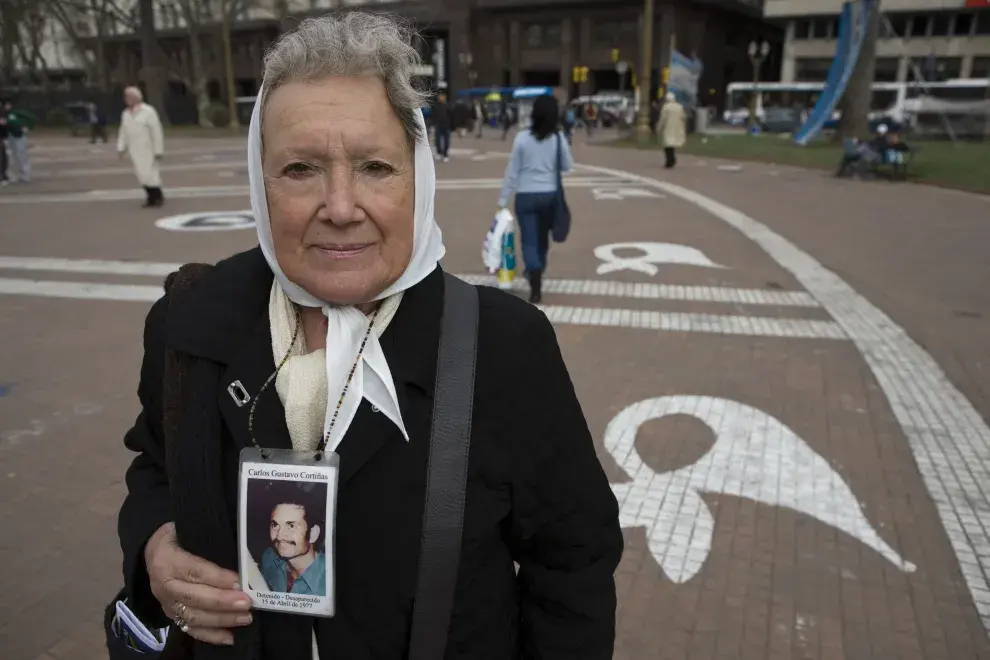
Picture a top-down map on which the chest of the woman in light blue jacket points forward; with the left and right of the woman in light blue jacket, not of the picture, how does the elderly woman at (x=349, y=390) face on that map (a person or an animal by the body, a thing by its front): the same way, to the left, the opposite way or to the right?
the opposite way

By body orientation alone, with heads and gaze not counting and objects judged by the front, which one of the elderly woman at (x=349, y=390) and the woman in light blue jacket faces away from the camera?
the woman in light blue jacket

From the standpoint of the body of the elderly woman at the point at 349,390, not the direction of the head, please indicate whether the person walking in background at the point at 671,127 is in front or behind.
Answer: behind

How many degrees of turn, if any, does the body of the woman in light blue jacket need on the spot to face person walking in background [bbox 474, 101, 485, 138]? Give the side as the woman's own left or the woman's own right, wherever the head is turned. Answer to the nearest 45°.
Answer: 0° — they already face them

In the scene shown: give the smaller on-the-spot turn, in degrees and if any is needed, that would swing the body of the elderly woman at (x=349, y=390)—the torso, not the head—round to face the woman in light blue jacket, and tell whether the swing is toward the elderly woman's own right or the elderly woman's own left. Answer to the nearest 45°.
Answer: approximately 180°

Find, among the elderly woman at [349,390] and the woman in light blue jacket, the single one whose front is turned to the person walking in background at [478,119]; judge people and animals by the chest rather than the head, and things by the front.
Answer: the woman in light blue jacket

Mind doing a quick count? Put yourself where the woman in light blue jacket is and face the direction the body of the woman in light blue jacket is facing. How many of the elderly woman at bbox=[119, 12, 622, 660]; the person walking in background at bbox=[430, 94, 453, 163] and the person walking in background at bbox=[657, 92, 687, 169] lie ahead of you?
2

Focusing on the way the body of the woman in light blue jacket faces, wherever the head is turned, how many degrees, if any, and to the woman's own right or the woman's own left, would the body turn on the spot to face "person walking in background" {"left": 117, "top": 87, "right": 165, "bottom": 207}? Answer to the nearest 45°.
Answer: approximately 45° to the woman's own left

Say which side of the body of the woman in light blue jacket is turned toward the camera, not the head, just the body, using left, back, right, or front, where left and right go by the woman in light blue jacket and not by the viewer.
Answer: back

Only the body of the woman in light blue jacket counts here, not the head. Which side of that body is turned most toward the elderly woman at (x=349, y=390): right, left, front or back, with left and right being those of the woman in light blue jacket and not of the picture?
back

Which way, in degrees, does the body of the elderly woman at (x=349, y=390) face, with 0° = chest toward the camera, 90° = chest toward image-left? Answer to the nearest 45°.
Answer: approximately 0°

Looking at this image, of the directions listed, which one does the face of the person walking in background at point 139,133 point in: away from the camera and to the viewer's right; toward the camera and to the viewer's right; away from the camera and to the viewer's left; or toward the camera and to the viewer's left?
toward the camera and to the viewer's left

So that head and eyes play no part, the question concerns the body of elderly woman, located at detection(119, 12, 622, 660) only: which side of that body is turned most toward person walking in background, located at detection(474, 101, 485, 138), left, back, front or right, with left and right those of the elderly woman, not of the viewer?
back

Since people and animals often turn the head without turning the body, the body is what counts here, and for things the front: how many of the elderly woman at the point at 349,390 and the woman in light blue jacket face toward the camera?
1

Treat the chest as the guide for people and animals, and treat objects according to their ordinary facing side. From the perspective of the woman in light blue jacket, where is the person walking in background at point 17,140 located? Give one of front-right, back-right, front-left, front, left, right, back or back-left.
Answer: front-left
